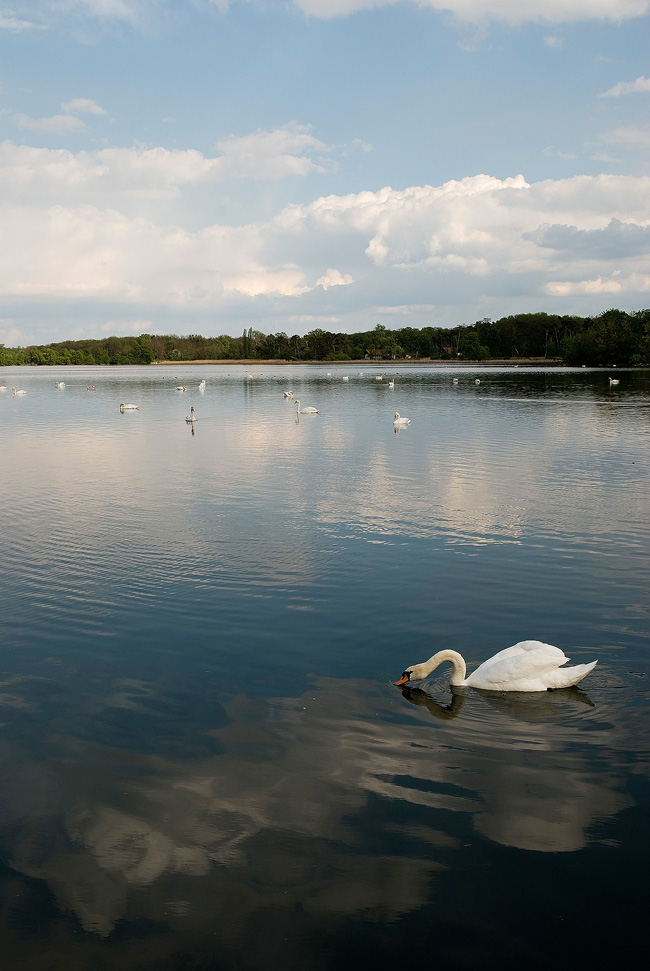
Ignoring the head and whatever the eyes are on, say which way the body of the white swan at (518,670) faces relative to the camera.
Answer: to the viewer's left
